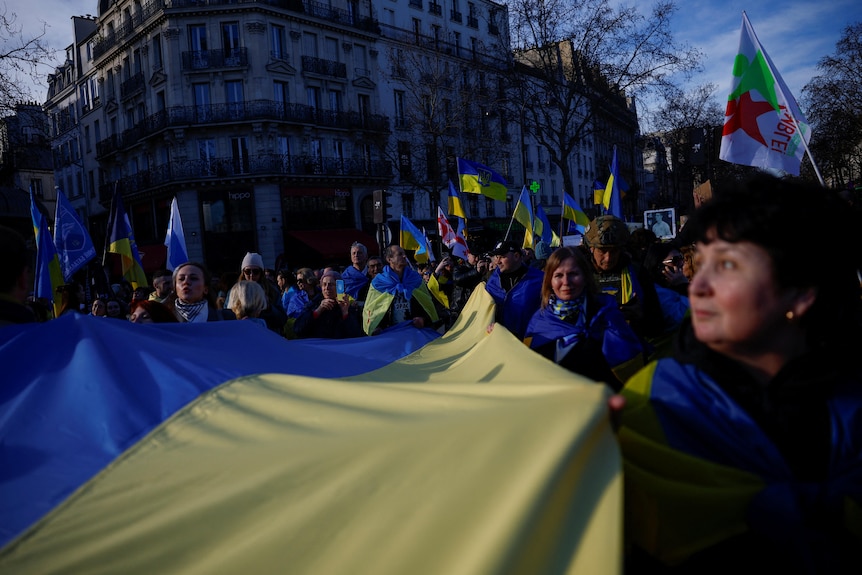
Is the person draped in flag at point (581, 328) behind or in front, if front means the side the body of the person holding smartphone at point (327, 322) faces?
in front

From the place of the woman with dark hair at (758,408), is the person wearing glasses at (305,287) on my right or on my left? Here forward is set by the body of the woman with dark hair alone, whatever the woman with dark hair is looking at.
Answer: on my right

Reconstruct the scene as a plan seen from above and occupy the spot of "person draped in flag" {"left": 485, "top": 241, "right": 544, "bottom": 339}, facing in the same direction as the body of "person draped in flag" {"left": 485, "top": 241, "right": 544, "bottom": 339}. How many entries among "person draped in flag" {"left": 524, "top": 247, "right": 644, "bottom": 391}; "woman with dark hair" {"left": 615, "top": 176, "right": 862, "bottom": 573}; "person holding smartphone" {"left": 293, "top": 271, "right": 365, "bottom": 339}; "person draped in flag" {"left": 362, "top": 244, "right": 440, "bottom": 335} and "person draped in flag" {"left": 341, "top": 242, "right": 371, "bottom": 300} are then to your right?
3

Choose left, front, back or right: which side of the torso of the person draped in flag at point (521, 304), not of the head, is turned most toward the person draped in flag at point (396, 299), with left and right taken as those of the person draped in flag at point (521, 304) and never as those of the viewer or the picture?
right

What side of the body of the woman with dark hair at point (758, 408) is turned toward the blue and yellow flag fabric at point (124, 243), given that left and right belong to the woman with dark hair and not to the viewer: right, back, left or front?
right

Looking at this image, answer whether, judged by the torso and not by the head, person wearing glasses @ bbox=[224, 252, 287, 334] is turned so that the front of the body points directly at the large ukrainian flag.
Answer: yes

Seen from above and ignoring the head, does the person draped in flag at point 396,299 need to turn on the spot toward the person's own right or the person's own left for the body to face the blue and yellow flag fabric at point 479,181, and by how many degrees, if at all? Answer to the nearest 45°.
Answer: approximately 180°

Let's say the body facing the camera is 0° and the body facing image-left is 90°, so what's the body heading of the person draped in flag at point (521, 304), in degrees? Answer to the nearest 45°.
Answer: approximately 45°

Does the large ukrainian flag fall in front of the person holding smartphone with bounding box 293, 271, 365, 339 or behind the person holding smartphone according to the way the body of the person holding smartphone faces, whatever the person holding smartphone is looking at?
in front

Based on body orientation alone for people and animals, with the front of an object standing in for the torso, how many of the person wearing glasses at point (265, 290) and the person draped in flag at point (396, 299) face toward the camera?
2

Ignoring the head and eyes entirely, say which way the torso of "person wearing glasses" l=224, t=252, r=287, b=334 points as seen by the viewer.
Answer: toward the camera

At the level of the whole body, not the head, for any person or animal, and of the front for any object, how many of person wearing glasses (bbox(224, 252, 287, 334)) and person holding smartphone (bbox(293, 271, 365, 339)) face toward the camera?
2
